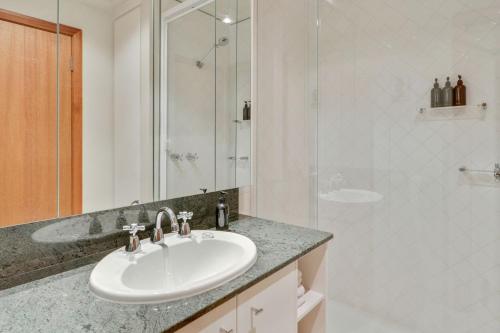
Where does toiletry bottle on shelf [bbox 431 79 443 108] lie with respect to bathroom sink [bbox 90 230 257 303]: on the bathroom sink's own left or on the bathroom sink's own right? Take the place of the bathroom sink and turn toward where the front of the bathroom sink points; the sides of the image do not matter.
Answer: on the bathroom sink's own left

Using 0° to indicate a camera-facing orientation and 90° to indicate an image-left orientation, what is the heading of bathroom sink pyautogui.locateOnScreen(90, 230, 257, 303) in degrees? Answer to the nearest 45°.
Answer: approximately 315°

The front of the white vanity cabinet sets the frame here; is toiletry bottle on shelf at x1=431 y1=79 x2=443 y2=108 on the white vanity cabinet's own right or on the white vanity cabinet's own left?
on the white vanity cabinet's own left

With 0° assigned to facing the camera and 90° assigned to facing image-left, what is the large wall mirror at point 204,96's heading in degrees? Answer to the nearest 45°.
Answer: approximately 315°

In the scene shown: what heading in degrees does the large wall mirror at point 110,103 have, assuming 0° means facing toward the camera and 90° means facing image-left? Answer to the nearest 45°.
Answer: approximately 315°

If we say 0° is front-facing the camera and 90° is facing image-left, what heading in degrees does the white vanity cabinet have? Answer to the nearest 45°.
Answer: approximately 315°
